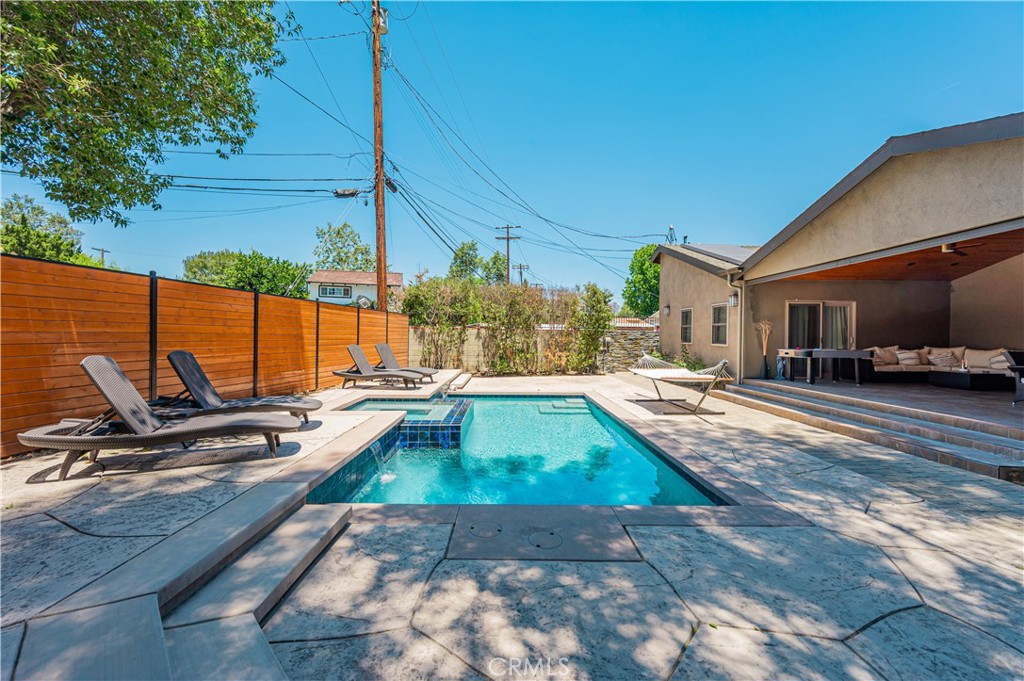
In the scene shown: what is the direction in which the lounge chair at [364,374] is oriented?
to the viewer's right

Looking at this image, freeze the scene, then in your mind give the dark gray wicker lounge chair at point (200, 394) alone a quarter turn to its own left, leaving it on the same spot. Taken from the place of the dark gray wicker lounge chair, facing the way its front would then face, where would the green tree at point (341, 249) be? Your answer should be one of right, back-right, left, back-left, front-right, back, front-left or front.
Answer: front

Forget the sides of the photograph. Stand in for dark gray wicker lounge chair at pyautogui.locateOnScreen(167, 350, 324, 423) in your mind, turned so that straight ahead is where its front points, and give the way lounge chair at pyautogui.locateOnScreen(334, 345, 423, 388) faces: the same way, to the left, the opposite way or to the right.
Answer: the same way

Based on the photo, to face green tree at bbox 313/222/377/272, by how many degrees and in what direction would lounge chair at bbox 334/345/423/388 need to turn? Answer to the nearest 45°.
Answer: approximately 90° to its left

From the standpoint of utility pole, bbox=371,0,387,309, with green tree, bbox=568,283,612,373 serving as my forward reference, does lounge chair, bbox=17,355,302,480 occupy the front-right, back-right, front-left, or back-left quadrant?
back-right

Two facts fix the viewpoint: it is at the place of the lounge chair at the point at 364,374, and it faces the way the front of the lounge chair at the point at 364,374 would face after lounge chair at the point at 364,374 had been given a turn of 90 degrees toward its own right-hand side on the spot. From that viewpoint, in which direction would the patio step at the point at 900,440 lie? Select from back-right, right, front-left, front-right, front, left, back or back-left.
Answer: front-left

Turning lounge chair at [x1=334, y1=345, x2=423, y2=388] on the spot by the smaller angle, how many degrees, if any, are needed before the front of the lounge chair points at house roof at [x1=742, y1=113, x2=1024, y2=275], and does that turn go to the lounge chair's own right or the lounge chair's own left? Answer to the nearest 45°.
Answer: approximately 45° to the lounge chair's own right

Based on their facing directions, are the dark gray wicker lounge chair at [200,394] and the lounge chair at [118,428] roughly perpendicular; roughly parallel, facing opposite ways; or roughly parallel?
roughly parallel

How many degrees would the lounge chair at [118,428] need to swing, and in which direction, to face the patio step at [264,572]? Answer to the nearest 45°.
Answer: approximately 90° to its right

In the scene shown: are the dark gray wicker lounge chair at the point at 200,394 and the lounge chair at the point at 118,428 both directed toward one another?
no

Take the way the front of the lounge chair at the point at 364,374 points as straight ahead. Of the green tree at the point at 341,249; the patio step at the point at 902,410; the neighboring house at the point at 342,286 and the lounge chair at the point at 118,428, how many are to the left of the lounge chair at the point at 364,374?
2

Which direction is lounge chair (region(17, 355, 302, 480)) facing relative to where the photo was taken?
to the viewer's right

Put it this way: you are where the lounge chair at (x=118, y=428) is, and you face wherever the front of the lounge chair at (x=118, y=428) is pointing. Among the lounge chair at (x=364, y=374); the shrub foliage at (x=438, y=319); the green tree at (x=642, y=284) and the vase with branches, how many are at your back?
0

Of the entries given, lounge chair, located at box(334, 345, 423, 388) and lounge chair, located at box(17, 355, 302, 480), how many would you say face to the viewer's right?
2

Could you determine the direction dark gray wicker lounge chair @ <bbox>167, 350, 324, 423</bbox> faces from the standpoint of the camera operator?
facing to the right of the viewer

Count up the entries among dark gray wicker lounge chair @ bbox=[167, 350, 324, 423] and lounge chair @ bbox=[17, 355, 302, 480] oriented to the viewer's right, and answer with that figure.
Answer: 2

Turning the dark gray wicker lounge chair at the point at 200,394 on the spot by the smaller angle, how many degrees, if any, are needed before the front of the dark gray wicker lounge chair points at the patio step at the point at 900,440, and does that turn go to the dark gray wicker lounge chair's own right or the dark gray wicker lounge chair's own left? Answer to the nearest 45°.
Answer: approximately 45° to the dark gray wicker lounge chair's own right

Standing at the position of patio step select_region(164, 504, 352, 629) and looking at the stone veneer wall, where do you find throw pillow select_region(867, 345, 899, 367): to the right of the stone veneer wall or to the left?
right
